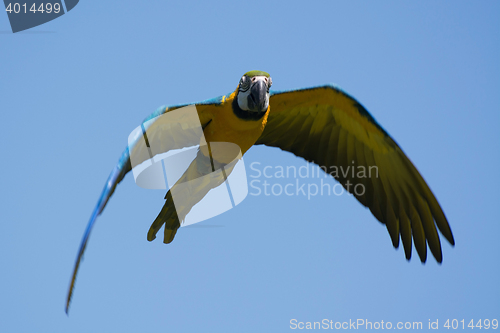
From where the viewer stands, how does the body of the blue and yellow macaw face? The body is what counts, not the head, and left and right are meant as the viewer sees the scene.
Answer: facing the viewer and to the right of the viewer
